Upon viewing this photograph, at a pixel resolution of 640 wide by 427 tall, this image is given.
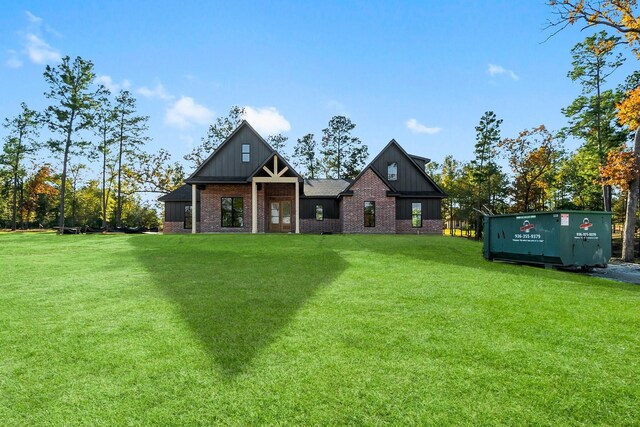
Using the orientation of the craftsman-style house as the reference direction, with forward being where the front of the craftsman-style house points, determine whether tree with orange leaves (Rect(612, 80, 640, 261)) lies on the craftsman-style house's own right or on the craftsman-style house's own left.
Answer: on the craftsman-style house's own left

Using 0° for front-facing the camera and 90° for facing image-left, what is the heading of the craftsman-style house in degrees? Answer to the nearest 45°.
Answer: approximately 0°

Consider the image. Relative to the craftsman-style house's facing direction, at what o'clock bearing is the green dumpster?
The green dumpster is roughly at 11 o'clock from the craftsman-style house.
